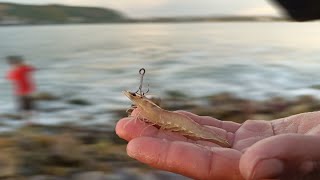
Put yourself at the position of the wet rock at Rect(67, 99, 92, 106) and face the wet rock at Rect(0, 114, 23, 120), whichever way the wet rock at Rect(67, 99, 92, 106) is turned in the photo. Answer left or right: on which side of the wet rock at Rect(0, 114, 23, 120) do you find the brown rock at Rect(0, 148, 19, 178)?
left
